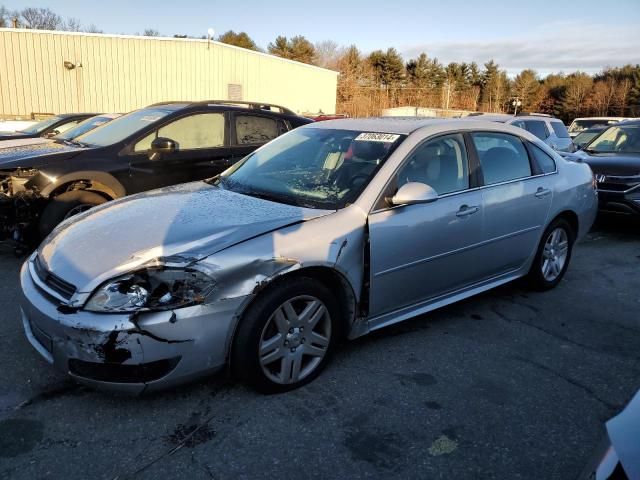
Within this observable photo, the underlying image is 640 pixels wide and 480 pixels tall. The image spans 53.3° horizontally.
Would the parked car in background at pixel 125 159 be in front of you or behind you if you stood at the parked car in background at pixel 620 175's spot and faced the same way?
in front

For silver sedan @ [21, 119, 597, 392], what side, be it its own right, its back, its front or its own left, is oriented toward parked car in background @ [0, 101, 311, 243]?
right

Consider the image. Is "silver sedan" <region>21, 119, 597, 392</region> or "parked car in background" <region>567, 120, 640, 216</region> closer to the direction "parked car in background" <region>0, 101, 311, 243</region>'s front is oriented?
the silver sedan

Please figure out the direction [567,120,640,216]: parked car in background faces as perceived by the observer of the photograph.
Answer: facing the viewer and to the left of the viewer

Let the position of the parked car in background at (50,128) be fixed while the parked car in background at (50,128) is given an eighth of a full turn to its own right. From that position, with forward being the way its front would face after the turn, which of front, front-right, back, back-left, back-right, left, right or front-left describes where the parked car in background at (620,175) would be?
back-left

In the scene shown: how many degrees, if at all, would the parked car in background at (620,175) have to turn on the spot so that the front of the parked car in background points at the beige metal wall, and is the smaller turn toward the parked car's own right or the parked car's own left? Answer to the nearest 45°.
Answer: approximately 90° to the parked car's own right

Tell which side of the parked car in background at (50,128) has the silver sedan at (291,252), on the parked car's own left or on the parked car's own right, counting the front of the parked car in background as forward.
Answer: on the parked car's own left

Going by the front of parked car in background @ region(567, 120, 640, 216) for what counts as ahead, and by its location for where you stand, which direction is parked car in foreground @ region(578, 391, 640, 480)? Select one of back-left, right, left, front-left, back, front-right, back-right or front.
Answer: front-left
